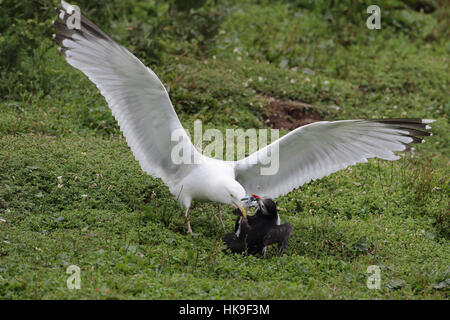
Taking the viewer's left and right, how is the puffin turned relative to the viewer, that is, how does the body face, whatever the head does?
facing away from the viewer and to the left of the viewer
